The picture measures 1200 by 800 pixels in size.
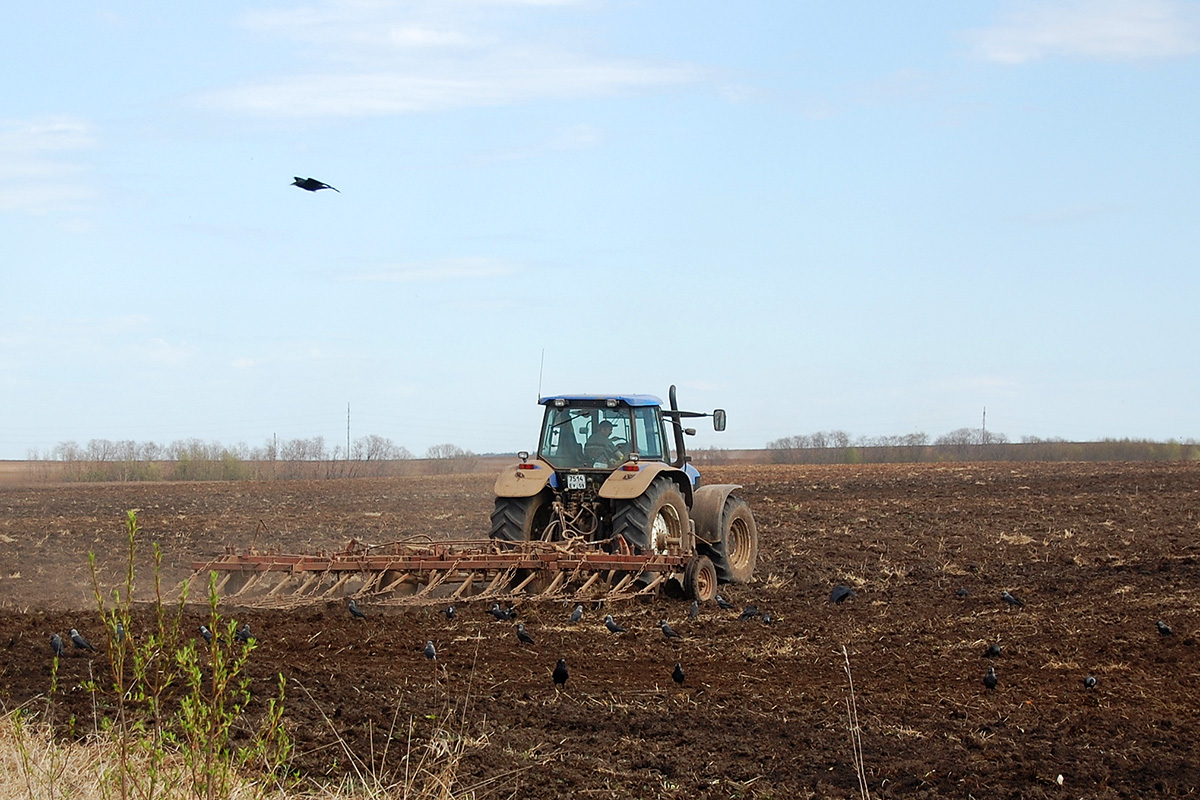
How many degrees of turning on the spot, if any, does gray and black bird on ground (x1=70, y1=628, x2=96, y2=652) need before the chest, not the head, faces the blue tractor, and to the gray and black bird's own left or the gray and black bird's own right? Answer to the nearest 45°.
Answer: approximately 135° to the gray and black bird's own right

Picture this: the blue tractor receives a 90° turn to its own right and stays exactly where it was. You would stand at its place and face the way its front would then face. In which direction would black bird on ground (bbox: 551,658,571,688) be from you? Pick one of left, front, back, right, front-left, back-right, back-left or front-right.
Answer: front-right

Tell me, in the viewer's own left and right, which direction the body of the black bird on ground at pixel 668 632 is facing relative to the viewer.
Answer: facing to the left of the viewer

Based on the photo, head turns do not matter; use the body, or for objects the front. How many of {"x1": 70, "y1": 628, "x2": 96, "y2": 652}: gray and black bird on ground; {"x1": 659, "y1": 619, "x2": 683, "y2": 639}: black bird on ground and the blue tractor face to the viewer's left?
2

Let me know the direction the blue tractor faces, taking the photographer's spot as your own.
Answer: facing away from the viewer and to the right of the viewer

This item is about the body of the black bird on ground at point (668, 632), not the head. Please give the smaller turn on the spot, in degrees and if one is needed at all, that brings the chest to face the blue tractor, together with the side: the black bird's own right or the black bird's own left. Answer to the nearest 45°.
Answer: approximately 90° to the black bird's own right

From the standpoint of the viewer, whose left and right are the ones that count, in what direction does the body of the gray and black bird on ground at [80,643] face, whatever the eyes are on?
facing to the left of the viewer

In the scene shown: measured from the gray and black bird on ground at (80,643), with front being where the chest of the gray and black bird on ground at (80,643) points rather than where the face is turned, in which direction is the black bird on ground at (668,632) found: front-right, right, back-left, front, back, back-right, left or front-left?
back

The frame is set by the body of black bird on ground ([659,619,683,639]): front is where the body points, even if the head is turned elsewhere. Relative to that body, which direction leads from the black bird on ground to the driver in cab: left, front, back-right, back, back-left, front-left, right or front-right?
right

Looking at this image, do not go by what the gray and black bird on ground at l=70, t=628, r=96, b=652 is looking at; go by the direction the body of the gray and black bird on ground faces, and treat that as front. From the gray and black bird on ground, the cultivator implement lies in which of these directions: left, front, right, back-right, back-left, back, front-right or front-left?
back-right
